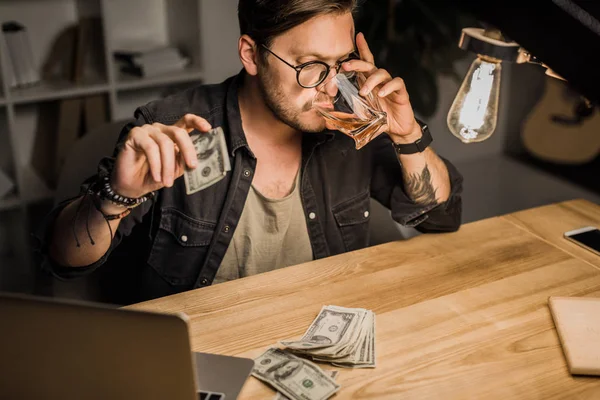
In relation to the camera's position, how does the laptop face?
facing away from the viewer and to the right of the viewer

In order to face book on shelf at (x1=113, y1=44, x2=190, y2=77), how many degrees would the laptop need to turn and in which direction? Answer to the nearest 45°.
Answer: approximately 45° to its left
